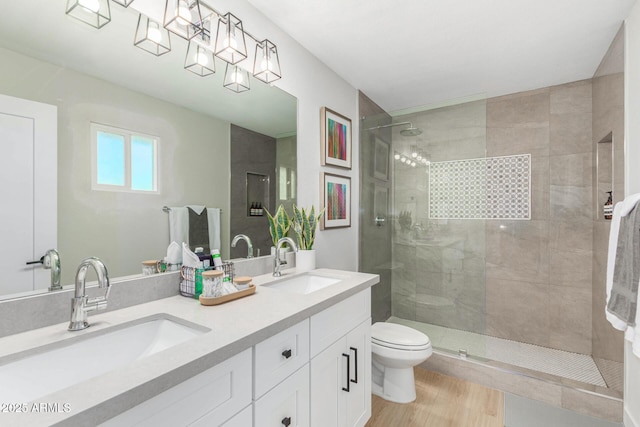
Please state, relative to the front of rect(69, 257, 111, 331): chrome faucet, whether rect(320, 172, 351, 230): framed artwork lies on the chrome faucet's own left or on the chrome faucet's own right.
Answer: on the chrome faucet's own left

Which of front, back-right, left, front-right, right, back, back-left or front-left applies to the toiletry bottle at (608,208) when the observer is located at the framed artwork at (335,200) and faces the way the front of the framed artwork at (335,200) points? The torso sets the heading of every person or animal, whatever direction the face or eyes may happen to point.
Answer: front-left

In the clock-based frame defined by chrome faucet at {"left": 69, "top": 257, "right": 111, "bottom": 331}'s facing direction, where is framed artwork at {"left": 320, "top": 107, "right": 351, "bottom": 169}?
The framed artwork is roughly at 10 o'clock from the chrome faucet.

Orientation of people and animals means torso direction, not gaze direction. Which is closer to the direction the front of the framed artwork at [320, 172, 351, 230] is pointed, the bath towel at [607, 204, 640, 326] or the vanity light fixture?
the bath towel

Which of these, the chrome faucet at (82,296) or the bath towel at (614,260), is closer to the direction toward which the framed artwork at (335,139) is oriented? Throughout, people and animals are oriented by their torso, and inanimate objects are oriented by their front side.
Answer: the bath towel

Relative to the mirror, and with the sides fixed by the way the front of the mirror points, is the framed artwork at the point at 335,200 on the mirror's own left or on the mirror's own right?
on the mirror's own left

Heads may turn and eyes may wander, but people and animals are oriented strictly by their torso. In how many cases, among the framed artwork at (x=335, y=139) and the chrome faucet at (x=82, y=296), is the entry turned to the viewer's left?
0

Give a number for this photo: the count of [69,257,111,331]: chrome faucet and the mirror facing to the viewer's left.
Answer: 0

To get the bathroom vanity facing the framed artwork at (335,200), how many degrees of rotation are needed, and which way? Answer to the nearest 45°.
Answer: approximately 90° to its left
